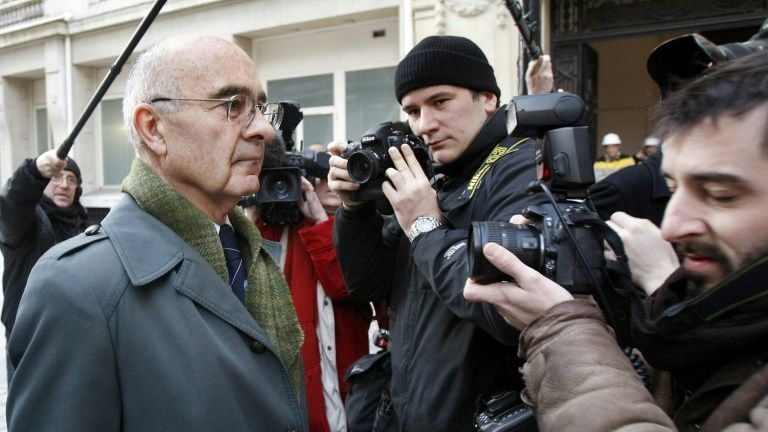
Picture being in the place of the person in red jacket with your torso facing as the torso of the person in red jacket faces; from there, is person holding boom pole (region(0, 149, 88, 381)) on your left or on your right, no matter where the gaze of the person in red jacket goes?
on your right

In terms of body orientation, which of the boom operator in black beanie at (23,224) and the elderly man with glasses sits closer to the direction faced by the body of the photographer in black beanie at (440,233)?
the elderly man with glasses

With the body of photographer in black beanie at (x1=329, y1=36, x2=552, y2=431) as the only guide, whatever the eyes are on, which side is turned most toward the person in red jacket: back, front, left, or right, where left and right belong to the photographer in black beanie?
right

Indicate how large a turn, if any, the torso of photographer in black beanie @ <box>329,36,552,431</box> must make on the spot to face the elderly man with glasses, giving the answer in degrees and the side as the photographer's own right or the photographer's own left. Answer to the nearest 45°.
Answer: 0° — they already face them

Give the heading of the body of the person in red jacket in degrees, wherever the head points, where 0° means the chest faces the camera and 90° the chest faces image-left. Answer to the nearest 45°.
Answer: approximately 45°

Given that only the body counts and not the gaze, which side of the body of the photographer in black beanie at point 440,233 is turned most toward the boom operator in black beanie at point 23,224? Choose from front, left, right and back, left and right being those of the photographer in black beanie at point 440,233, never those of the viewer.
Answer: right

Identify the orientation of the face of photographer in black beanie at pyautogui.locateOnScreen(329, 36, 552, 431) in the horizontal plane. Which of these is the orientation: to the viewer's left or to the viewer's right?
to the viewer's left
